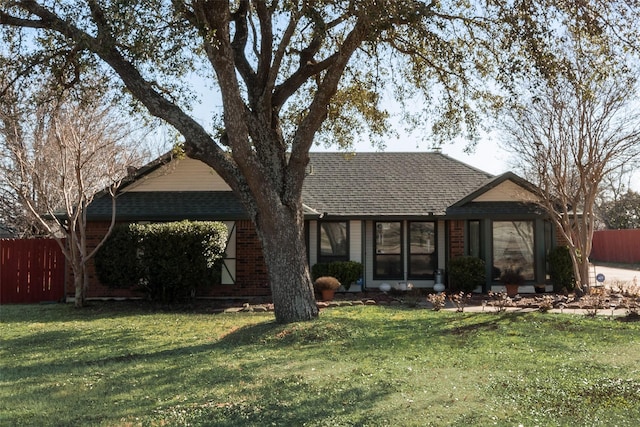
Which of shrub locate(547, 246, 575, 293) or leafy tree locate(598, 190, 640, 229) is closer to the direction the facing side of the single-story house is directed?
the shrub

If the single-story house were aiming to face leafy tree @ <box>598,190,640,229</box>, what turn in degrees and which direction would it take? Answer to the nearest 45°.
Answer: approximately 135° to its left

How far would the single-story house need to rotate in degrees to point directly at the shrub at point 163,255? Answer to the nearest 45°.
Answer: approximately 45° to its right

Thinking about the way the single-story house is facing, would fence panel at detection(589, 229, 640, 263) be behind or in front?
behind

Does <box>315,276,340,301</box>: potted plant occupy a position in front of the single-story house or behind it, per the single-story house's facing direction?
in front

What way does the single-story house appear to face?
toward the camera

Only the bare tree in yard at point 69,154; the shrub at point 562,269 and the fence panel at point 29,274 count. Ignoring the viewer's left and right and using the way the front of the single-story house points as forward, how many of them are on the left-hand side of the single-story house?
1

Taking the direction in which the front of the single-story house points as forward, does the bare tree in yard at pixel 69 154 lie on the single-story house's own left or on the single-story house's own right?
on the single-story house's own right

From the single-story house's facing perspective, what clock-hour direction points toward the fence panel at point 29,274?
The fence panel is roughly at 3 o'clock from the single-story house.

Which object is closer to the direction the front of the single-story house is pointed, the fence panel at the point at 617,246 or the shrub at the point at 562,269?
the shrub

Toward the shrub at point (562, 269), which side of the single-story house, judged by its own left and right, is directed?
left

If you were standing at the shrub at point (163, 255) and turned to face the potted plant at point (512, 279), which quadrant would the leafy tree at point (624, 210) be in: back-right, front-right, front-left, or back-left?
front-left

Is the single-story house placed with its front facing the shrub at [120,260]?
no
